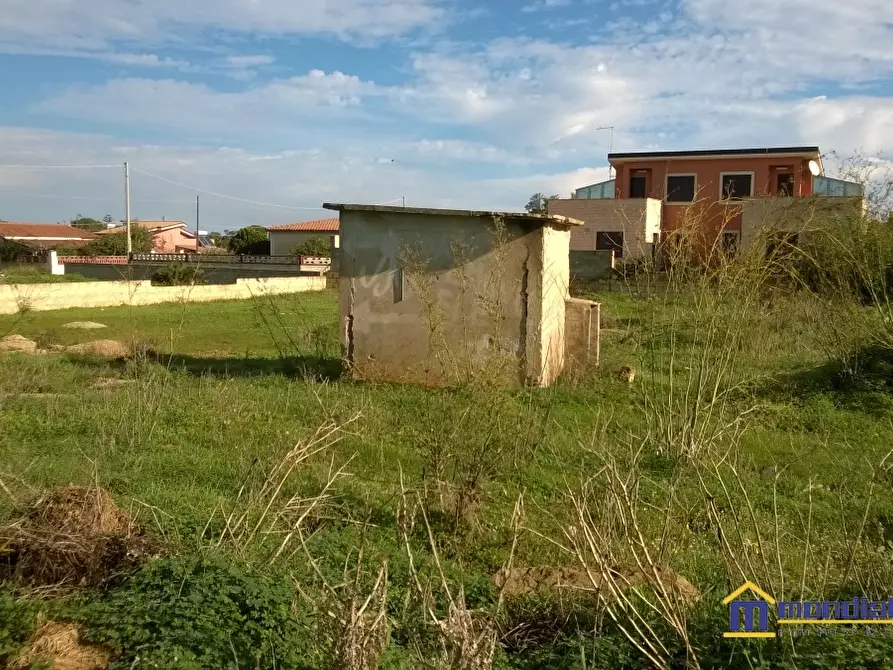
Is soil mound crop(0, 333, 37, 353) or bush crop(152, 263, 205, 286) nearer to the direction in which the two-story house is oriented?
the soil mound

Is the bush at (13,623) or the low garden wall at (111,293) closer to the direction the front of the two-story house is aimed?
the bush

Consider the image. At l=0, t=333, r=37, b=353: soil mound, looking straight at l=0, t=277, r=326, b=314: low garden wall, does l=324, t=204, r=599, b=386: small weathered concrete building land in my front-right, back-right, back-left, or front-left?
back-right

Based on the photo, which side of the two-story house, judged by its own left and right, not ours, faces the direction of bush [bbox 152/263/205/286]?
right

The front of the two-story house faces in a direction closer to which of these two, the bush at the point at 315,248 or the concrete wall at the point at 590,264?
the concrete wall

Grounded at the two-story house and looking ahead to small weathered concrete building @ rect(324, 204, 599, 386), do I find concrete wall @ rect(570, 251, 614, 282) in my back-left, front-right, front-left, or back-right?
front-right

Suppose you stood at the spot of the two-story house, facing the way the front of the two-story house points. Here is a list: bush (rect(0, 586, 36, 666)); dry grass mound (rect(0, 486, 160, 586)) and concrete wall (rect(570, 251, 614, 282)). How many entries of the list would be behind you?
0

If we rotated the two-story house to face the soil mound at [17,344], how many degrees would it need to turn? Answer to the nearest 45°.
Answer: approximately 45° to its right

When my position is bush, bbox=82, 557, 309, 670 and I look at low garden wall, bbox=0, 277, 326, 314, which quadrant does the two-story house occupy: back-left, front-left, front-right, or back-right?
front-right

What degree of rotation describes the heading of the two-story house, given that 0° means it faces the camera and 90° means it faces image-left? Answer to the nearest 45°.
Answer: approximately 0°

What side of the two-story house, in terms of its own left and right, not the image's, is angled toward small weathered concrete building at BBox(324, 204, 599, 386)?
front

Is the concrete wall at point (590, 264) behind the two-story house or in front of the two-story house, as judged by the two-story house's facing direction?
in front

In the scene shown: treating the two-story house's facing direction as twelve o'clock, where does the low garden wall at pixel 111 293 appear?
The low garden wall is roughly at 2 o'clock from the two-story house.

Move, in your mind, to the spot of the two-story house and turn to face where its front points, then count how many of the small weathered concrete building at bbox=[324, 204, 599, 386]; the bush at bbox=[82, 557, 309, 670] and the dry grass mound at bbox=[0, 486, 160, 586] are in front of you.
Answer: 3

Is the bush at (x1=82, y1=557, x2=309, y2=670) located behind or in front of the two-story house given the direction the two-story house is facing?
in front

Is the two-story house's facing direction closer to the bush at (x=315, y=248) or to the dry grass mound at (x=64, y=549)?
the dry grass mound

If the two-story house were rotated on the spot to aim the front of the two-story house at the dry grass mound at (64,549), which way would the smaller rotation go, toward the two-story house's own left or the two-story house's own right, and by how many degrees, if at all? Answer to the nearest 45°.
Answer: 0° — it already faces it
